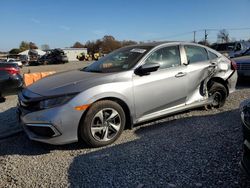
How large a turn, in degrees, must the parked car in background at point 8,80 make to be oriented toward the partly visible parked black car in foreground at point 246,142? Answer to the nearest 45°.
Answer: approximately 135° to its left

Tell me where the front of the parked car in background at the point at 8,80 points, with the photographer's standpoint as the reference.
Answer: facing away from the viewer and to the left of the viewer

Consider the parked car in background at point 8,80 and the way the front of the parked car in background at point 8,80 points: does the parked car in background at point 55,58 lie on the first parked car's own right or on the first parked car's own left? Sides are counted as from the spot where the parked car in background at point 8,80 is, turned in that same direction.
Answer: on the first parked car's own right

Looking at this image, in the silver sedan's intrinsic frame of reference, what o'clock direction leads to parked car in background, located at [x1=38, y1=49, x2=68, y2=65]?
The parked car in background is roughly at 4 o'clock from the silver sedan.

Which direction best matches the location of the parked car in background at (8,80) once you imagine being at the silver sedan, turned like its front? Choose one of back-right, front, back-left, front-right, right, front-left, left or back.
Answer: right
